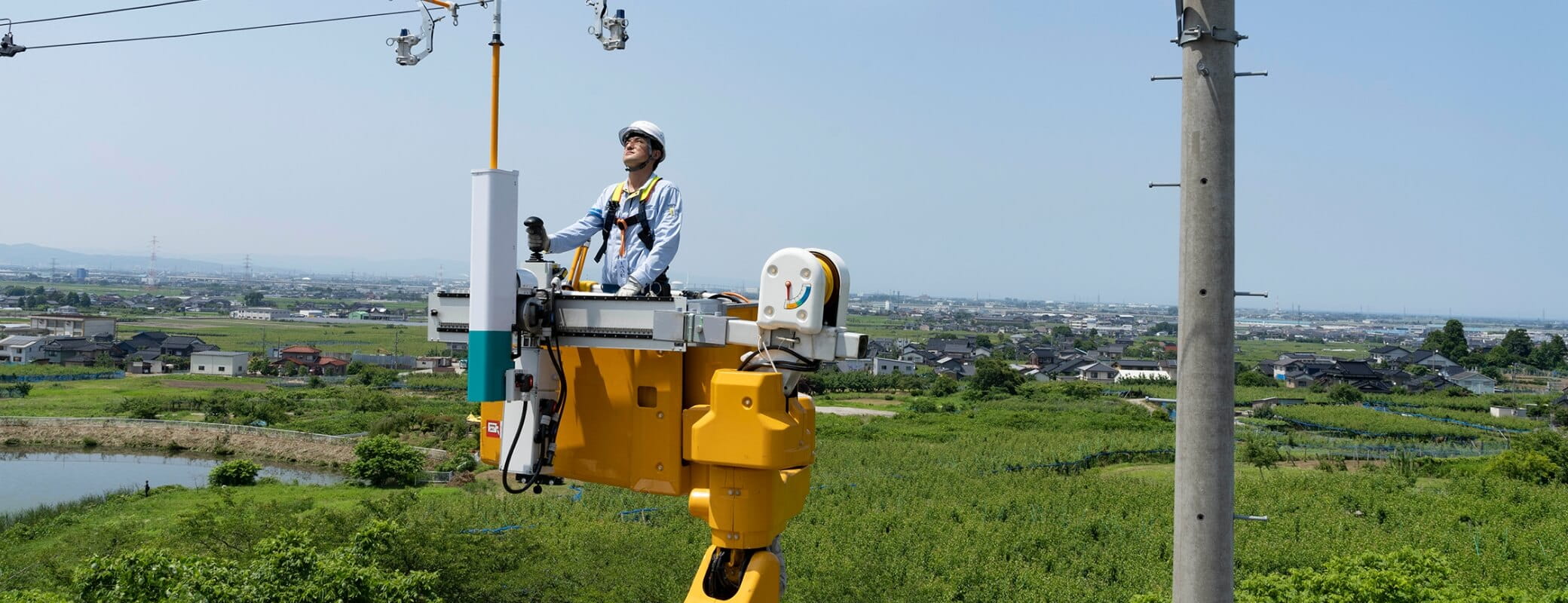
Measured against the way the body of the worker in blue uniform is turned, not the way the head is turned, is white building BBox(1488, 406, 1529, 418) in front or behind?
behind

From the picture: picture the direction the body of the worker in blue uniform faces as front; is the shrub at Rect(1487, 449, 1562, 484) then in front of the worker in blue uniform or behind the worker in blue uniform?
behind

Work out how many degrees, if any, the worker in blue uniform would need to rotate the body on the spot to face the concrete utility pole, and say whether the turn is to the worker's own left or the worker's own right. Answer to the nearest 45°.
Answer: approximately 90° to the worker's own left

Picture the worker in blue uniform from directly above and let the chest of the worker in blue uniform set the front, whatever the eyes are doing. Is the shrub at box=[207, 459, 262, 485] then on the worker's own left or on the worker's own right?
on the worker's own right

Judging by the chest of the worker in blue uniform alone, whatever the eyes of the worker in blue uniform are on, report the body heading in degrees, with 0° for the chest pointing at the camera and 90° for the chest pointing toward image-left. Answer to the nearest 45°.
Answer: approximately 45°

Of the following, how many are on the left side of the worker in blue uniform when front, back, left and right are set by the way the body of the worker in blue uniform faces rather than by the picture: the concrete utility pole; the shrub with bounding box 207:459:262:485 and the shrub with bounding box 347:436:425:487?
1

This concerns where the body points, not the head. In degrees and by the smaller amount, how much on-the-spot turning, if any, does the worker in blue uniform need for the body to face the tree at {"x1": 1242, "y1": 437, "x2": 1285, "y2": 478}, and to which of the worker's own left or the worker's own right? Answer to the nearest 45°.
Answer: approximately 180°

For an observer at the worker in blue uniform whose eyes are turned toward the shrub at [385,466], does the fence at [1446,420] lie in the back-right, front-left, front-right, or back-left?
front-right
